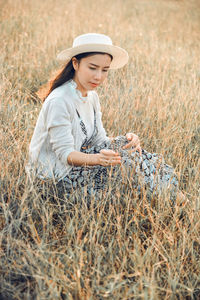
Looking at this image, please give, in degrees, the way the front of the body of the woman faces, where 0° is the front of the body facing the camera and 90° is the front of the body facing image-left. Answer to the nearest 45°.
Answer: approximately 315°
